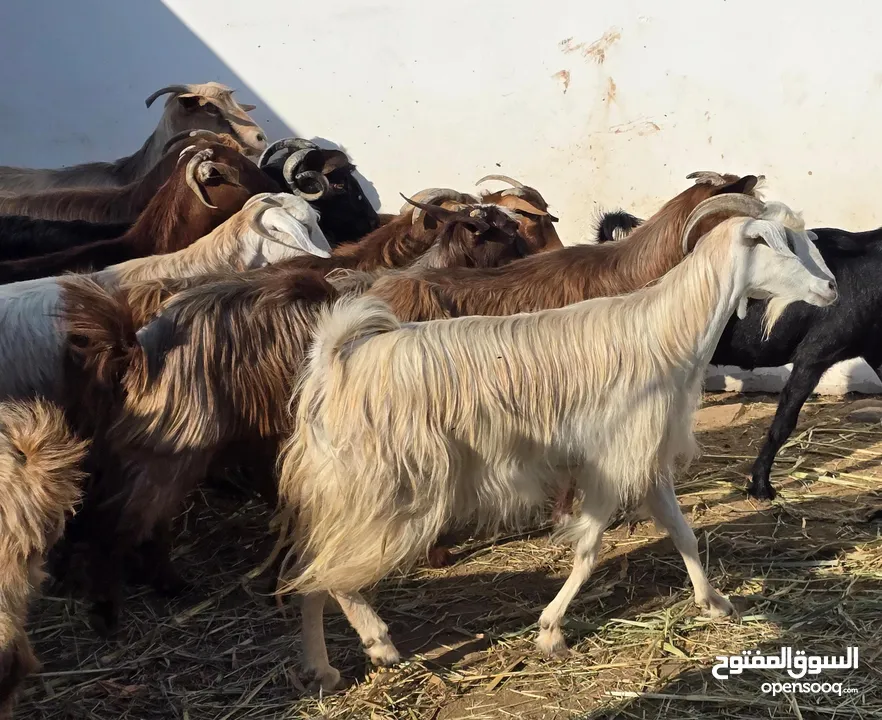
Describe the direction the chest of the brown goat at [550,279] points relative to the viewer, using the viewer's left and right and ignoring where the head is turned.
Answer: facing to the right of the viewer

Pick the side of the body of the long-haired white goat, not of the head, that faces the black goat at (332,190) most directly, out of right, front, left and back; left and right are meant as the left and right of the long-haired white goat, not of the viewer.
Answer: left

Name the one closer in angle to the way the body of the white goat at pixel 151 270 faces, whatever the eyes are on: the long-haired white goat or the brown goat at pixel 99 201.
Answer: the long-haired white goat

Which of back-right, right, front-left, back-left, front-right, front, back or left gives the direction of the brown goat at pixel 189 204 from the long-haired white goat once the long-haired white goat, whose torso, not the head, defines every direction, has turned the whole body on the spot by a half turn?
front-right

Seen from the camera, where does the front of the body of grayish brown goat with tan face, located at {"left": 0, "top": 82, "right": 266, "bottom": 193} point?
to the viewer's right

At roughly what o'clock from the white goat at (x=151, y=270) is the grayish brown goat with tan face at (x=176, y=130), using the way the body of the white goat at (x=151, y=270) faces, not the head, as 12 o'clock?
the grayish brown goat with tan face at (x=176, y=130) is roughly at 9 o'clock from the white goat at (x=151, y=270).

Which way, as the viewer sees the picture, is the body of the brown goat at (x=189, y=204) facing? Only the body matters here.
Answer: to the viewer's right

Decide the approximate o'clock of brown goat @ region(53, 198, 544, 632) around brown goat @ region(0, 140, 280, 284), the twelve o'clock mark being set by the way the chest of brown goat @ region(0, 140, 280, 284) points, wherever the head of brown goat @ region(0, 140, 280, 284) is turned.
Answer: brown goat @ region(53, 198, 544, 632) is roughly at 3 o'clock from brown goat @ region(0, 140, 280, 284).

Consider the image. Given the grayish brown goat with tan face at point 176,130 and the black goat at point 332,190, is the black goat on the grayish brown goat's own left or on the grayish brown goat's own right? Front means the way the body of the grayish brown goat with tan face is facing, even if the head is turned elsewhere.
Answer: on the grayish brown goat's own right

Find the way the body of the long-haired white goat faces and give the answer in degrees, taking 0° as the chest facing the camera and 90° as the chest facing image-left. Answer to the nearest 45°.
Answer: approximately 270°
